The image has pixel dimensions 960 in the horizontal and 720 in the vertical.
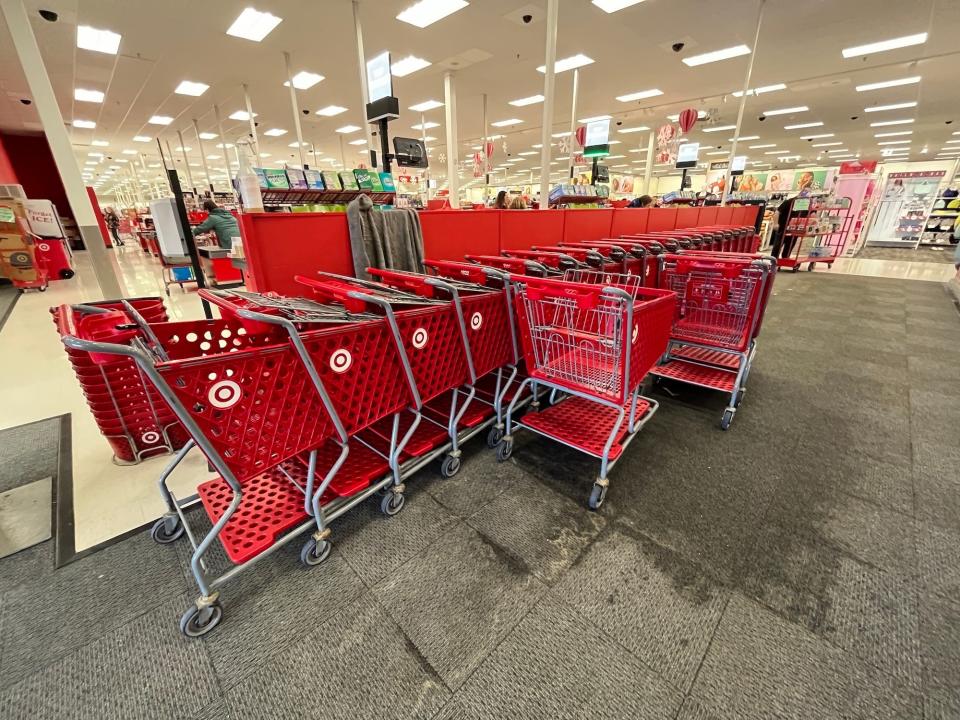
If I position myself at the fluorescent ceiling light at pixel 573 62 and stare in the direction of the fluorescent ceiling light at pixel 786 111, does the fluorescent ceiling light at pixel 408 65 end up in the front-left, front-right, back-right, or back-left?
back-left

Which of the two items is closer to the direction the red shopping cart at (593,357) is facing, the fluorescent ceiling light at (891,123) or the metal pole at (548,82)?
the fluorescent ceiling light

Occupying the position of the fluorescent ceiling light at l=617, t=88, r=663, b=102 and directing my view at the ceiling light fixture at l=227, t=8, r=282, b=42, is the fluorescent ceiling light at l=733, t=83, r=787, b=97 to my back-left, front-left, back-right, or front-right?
back-left
